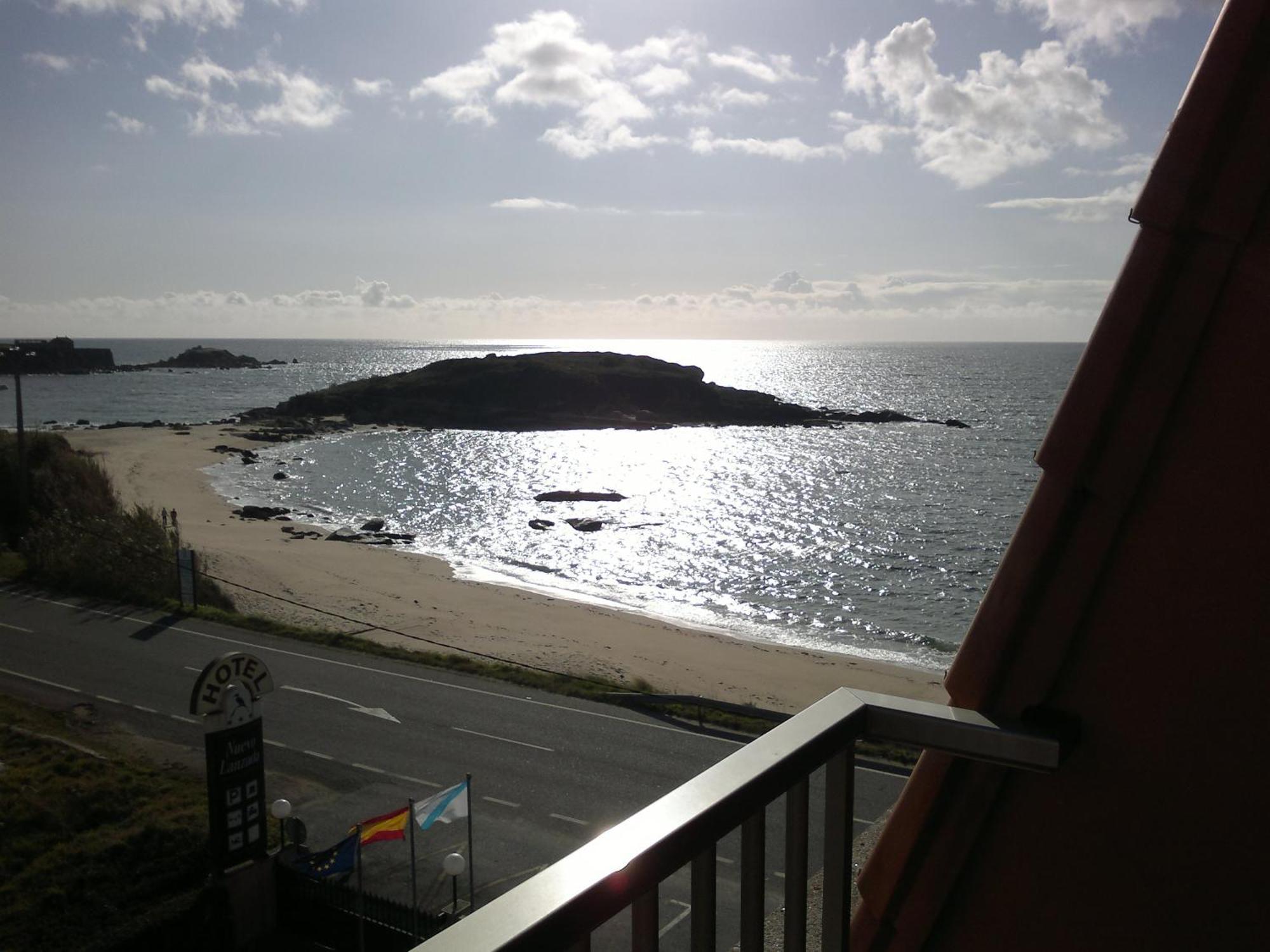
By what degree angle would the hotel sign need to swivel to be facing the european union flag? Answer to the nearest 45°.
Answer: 0° — it already faces it

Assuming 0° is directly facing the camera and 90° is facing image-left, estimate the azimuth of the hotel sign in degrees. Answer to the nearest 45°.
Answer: approximately 315°
